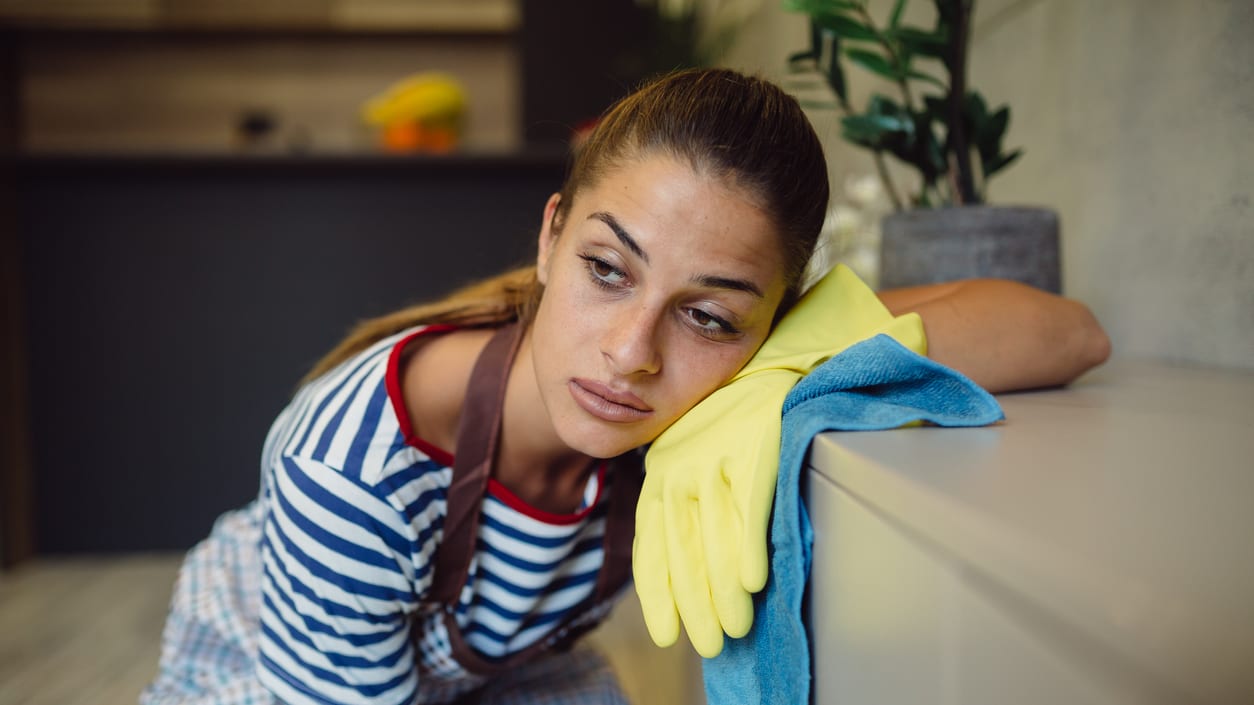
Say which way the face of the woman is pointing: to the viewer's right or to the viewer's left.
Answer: to the viewer's left

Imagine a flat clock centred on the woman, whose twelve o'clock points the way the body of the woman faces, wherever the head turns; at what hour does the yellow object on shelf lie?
The yellow object on shelf is roughly at 7 o'clock from the woman.

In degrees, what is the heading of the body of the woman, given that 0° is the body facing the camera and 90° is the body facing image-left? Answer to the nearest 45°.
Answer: approximately 315°
